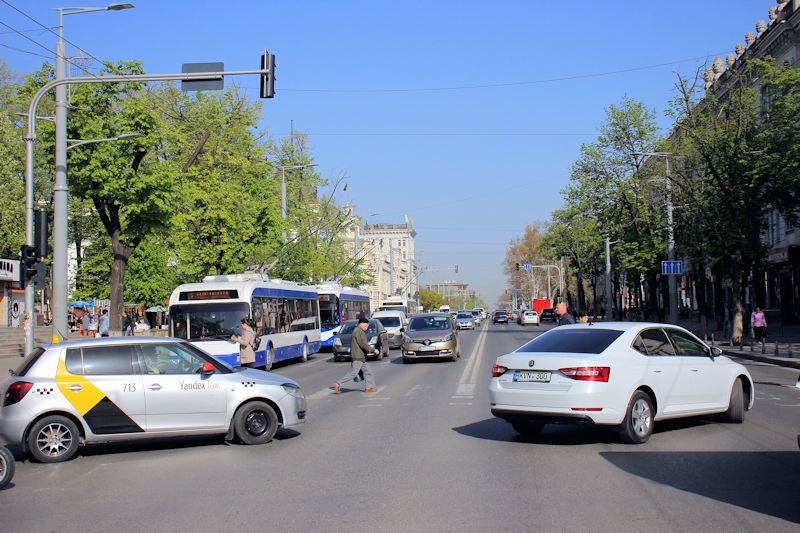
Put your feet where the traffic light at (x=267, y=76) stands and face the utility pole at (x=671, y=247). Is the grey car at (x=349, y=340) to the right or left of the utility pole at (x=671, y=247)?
left

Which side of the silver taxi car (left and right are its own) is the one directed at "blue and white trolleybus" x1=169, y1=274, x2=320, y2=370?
left

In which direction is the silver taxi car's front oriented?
to the viewer's right

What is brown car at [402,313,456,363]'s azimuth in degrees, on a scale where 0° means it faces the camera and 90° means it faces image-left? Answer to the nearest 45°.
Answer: approximately 0°

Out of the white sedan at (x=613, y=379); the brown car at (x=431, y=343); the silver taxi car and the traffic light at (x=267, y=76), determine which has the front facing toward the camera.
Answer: the brown car

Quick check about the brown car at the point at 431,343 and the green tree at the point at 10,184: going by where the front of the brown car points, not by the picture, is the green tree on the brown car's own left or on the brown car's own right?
on the brown car's own right

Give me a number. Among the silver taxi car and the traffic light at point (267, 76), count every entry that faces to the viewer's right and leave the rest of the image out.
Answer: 1

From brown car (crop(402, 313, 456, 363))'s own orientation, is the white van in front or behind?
behind

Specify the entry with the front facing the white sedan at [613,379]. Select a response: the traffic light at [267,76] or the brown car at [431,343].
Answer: the brown car

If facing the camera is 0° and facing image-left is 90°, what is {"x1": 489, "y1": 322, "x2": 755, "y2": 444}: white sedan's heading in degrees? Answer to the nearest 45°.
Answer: approximately 225°

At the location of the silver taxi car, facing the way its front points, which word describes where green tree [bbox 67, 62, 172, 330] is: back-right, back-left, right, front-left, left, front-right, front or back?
left

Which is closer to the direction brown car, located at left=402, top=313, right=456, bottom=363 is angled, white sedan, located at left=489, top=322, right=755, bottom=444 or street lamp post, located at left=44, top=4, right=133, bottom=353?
the white sedan
